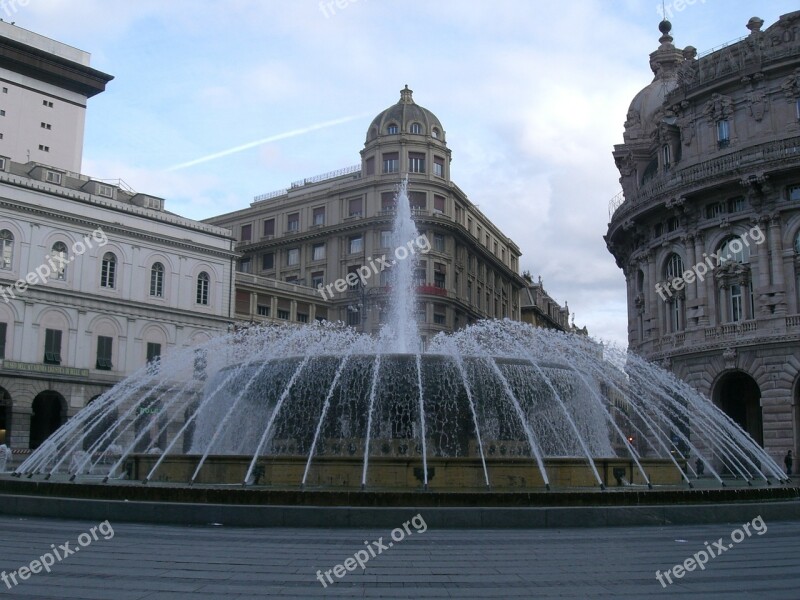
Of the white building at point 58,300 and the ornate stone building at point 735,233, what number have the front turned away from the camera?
0

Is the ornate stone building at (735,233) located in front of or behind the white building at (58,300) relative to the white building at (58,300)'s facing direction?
in front

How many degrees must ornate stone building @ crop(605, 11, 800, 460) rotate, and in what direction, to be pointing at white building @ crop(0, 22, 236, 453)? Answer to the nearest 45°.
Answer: approximately 45° to its right

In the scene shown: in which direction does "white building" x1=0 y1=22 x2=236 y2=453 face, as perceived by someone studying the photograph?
facing the viewer and to the right of the viewer

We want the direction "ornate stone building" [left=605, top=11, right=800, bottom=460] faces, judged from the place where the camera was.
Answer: facing the viewer and to the left of the viewer

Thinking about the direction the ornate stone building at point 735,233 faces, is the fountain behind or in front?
in front
